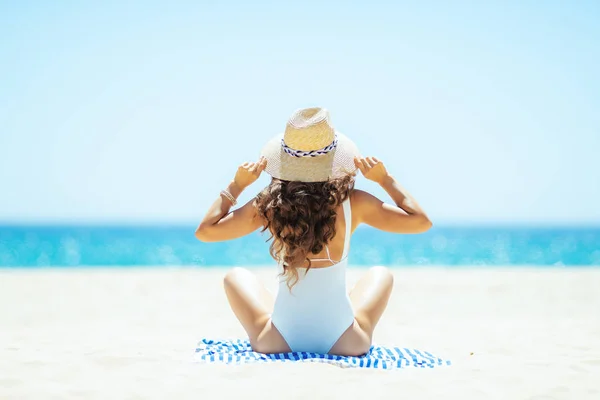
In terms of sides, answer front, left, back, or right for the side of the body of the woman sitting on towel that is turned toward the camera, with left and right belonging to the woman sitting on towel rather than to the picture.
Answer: back

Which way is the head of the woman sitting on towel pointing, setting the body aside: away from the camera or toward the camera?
away from the camera
